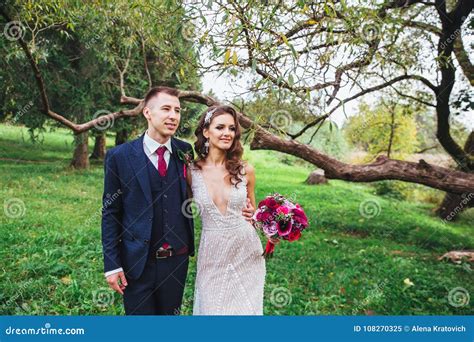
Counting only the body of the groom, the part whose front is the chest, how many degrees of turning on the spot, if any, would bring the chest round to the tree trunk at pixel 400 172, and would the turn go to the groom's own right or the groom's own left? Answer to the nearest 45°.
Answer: approximately 90° to the groom's own left

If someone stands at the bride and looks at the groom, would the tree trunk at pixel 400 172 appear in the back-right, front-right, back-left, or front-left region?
back-right

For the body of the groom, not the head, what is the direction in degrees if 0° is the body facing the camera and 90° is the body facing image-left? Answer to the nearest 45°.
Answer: approximately 315°

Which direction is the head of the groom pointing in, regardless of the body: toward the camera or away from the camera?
toward the camera

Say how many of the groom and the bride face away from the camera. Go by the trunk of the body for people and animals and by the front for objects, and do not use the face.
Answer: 0

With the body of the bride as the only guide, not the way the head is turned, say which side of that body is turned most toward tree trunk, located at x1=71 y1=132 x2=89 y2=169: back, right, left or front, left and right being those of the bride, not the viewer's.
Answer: back

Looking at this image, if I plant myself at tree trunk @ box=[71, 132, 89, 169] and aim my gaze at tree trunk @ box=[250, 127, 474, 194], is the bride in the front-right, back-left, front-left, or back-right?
front-right

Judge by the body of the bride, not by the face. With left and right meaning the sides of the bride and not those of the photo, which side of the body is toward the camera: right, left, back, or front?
front

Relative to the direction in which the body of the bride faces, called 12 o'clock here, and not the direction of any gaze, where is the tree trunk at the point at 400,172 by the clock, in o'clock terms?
The tree trunk is roughly at 7 o'clock from the bride.

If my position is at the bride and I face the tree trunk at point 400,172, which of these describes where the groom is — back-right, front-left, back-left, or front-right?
back-left

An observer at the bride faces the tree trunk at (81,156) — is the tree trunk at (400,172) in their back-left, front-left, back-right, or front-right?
front-right
